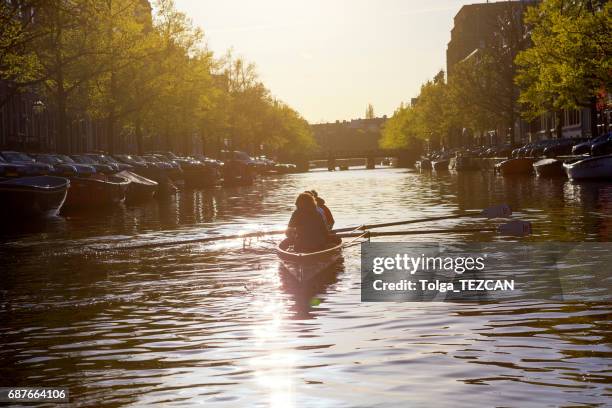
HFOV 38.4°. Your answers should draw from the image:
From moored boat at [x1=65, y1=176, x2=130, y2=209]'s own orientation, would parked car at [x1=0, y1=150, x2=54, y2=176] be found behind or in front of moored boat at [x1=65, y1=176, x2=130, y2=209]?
behind

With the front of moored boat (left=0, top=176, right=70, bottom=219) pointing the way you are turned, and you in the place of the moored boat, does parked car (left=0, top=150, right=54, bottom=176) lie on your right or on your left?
on your left

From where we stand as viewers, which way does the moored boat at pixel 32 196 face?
facing to the right of the viewer

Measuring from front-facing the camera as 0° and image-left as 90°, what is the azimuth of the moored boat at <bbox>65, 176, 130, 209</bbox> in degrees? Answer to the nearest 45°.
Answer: approximately 270°
